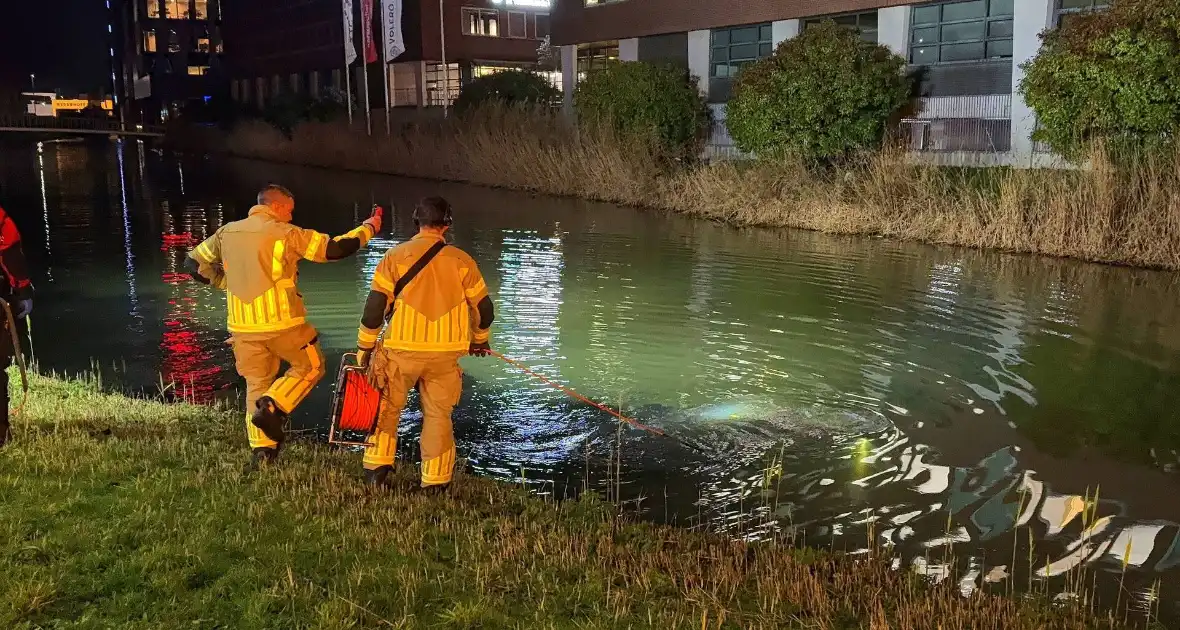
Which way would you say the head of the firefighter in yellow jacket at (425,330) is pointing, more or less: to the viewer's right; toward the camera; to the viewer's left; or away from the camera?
away from the camera

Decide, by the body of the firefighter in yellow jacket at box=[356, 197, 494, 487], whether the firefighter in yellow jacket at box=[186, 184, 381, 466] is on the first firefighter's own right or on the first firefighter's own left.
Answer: on the first firefighter's own left

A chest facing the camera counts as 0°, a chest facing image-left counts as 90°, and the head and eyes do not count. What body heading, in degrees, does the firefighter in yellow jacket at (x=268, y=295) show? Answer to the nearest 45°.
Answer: approximately 225°

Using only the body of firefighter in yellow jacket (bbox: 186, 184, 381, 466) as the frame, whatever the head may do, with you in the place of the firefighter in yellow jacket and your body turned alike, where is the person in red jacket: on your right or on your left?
on your left

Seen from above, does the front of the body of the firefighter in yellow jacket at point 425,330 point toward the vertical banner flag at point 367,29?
yes

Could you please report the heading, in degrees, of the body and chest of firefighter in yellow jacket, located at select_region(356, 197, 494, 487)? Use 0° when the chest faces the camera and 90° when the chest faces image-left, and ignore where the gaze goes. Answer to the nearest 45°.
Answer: approximately 180°

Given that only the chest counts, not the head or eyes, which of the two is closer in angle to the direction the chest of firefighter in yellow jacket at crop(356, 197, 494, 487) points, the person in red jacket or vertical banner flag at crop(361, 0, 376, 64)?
the vertical banner flag

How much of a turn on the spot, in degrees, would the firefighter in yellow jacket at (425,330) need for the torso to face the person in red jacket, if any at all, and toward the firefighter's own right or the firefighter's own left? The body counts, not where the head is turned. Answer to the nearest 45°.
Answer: approximately 90° to the firefighter's own left
